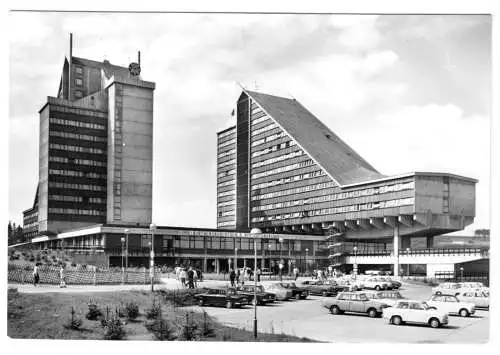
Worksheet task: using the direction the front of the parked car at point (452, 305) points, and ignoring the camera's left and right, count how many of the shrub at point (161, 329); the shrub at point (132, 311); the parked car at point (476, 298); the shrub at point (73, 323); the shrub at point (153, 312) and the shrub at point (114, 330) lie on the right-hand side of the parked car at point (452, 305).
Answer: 5

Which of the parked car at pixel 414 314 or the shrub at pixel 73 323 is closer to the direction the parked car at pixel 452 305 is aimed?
the parked car

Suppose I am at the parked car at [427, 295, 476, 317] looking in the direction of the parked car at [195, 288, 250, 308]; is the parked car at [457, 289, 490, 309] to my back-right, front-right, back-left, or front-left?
back-right
